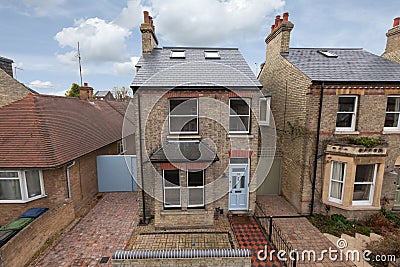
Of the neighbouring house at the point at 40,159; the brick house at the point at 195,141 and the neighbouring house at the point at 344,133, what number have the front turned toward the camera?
3

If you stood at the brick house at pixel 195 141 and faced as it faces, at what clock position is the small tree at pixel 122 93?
The small tree is roughly at 5 o'clock from the brick house.

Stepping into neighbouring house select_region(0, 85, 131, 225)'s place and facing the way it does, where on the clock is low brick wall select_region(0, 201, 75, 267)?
The low brick wall is roughly at 12 o'clock from the neighbouring house.

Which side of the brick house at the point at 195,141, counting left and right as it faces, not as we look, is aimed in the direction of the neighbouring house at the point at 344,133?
left

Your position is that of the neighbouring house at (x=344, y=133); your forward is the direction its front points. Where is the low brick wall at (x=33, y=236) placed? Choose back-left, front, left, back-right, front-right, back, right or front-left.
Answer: front-right

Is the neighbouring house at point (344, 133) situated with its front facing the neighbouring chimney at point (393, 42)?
no

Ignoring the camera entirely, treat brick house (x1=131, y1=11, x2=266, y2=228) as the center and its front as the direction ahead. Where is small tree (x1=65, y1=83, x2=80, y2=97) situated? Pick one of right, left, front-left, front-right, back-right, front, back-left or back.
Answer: back-right

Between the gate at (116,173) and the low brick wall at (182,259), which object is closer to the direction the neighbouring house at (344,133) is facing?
the low brick wall

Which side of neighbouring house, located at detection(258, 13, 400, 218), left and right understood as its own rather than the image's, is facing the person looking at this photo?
front

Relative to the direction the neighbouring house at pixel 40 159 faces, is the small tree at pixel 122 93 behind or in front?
behind

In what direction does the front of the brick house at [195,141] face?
toward the camera

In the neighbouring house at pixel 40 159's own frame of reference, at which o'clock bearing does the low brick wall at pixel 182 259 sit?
The low brick wall is roughly at 11 o'clock from the neighbouring house.

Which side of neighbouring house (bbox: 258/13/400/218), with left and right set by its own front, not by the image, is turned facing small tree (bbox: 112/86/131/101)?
back

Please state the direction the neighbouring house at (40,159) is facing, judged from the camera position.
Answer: facing the viewer

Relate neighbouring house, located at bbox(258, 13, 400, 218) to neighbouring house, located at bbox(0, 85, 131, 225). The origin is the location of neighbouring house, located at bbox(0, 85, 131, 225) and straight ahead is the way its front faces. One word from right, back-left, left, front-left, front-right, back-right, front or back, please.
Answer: front-left

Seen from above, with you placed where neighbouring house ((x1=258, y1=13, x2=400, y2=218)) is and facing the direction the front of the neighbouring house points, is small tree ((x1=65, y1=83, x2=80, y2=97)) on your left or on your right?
on your right
